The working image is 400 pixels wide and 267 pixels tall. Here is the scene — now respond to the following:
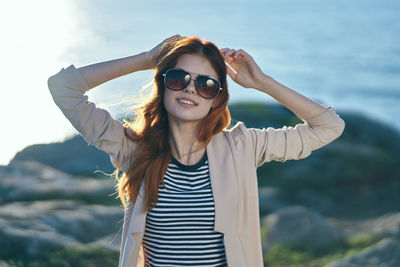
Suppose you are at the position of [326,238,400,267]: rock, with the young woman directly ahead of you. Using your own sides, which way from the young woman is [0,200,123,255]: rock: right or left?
right

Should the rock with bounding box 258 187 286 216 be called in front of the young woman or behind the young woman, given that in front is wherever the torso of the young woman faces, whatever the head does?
behind

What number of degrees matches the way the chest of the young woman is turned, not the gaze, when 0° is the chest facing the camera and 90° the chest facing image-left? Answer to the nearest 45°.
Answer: approximately 0°

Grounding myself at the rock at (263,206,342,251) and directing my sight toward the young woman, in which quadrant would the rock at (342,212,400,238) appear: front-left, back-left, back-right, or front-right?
back-left

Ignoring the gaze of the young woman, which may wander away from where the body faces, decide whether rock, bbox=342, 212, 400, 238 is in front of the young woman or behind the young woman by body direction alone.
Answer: behind

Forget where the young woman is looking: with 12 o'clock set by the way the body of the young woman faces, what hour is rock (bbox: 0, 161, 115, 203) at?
The rock is roughly at 5 o'clock from the young woman.

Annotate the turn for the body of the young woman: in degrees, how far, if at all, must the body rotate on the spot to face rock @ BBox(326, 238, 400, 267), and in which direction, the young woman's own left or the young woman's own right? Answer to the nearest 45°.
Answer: approximately 135° to the young woman's own left
